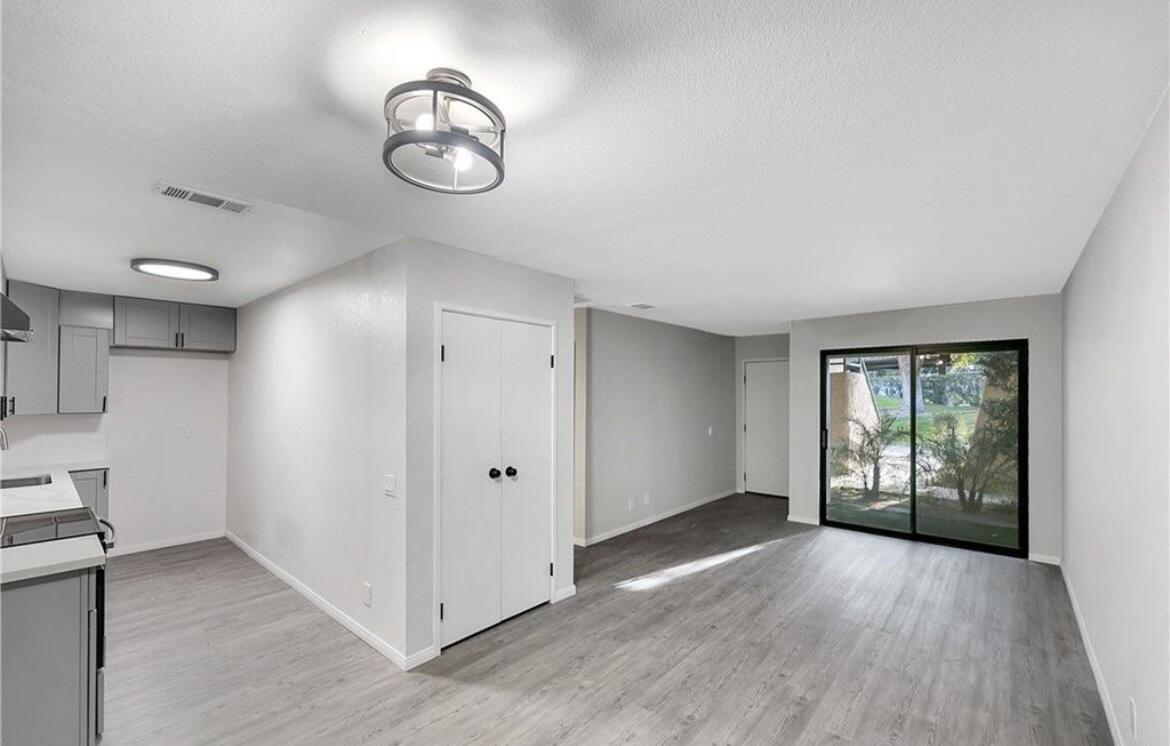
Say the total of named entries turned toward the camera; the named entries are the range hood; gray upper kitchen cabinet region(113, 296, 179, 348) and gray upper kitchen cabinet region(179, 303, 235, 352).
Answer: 2

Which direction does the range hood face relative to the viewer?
to the viewer's right

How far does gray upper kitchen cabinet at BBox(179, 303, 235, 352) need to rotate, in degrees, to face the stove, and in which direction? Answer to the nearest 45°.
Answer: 0° — it already faces it

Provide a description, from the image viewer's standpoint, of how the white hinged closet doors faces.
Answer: facing the viewer and to the right of the viewer

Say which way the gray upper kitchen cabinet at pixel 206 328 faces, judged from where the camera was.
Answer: facing the viewer

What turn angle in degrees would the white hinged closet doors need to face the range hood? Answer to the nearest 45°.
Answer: approximately 135° to its right

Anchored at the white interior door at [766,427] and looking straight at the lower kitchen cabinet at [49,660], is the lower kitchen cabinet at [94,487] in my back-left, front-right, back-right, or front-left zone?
front-right

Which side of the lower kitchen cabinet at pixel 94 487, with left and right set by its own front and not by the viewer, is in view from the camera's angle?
front

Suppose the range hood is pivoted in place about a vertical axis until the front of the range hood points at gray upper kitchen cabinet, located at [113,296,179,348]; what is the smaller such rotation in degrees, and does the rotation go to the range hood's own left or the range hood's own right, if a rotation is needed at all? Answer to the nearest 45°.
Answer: approximately 90° to the range hood's own left

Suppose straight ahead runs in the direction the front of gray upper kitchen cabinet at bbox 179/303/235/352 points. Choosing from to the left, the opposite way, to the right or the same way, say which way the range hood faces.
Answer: to the left

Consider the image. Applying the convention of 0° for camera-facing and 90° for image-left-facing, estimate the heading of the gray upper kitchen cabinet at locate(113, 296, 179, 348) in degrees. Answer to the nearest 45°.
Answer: approximately 0°

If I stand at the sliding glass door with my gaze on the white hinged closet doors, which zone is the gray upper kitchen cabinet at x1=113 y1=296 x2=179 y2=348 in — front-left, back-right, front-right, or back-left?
front-right
